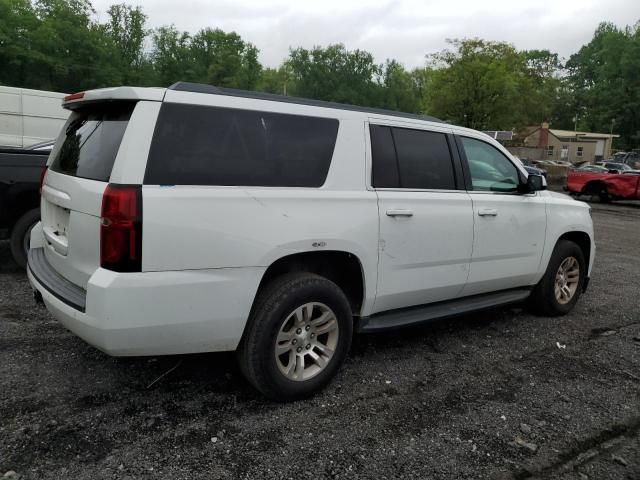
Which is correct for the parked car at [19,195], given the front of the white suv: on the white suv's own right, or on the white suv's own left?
on the white suv's own left

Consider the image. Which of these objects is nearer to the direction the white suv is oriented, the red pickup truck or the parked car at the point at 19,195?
the red pickup truck

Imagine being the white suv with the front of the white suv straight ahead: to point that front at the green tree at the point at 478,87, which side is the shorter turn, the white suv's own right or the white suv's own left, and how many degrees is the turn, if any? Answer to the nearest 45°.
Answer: approximately 45° to the white suv's own left

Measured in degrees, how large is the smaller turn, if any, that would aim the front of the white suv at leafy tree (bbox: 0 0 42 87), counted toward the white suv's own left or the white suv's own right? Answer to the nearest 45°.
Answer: approximately 90° to the white suv's own left

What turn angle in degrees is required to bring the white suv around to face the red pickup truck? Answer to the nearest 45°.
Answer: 0° — it already faces it

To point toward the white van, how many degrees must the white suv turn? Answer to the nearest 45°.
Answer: approximately 90° to its left

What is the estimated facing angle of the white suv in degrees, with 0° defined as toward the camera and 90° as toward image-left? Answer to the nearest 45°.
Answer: approximately 225°

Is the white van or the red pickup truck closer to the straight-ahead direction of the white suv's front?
the red pickup truck
